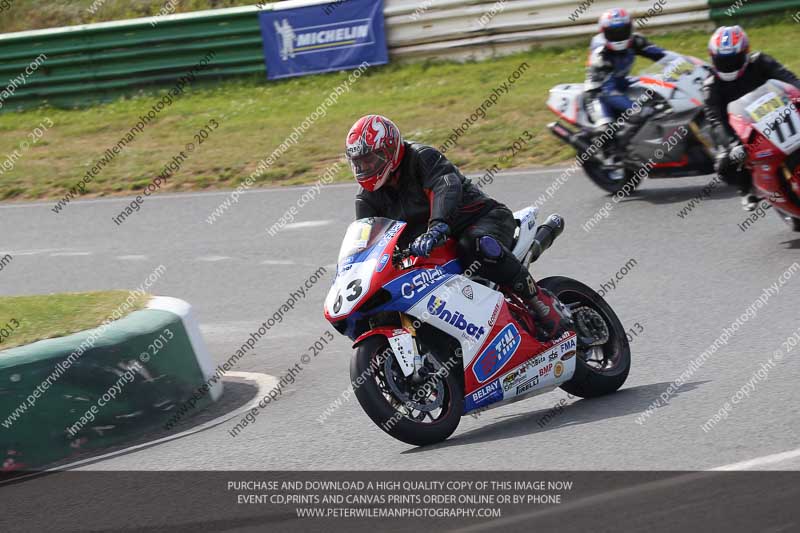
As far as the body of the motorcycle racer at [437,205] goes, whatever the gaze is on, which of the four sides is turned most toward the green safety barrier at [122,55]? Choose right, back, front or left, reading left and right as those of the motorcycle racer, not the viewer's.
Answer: right

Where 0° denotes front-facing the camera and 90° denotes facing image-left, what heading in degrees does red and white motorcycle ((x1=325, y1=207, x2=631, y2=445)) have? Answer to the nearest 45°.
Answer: approximately 45°

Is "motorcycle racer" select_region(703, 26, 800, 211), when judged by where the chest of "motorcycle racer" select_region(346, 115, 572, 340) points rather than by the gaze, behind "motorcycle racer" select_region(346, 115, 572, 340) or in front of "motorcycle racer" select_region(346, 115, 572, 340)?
behind

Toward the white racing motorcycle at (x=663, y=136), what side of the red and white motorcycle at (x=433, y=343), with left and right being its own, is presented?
back

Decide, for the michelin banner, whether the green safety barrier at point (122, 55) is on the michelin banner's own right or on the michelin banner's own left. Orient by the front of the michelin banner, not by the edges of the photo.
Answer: on the michelin banner's own right

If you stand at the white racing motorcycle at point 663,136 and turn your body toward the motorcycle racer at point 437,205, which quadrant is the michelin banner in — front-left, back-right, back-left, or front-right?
back-right
